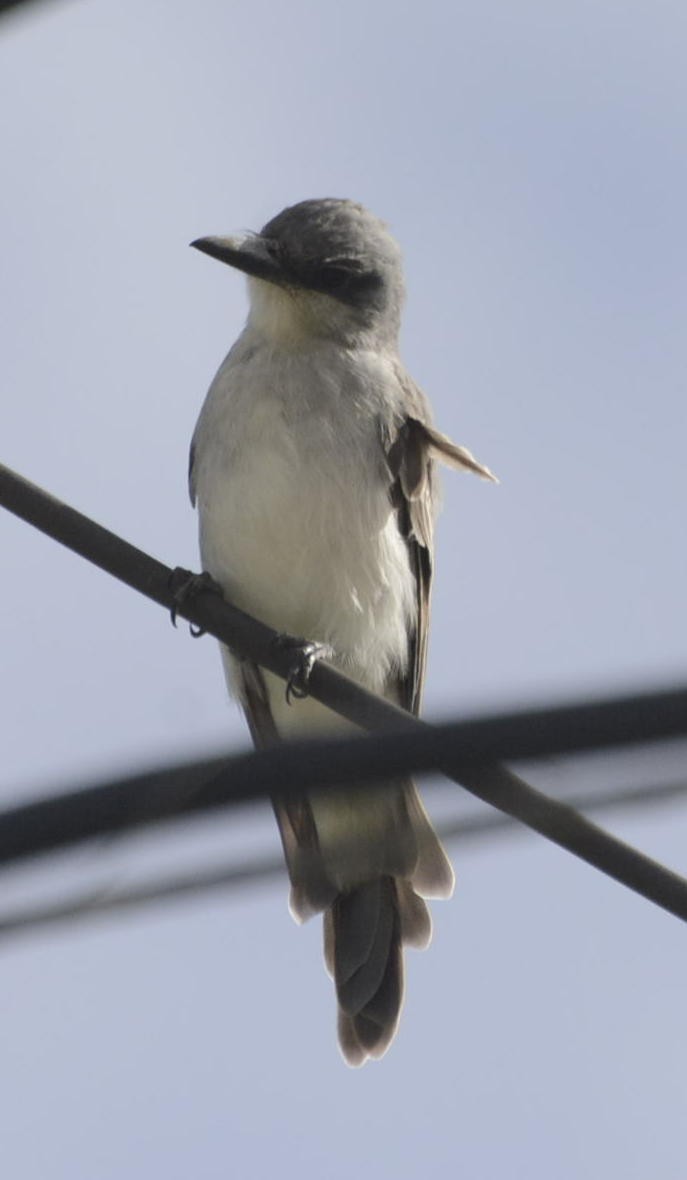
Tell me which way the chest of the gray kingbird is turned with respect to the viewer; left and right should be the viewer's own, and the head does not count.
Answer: facing the viewer and to the left of the viewer
